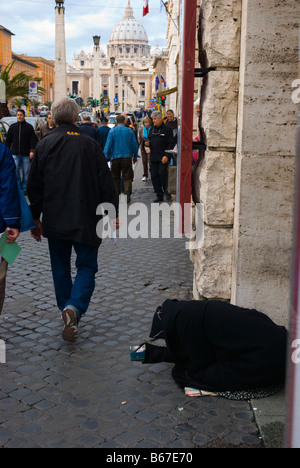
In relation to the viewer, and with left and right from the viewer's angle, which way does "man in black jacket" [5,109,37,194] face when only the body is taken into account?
facing the viewer

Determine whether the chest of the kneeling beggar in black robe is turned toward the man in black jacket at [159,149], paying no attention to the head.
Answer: no

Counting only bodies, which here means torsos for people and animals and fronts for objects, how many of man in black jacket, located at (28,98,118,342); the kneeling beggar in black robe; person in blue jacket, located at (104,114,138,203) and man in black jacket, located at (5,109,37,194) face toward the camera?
1

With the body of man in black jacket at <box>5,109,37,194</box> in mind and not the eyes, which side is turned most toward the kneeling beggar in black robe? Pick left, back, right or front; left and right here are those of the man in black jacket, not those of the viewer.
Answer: front

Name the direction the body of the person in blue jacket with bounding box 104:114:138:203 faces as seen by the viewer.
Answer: away from the camera

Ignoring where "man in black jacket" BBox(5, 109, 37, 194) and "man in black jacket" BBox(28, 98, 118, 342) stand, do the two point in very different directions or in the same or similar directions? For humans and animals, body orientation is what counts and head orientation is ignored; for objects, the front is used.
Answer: very different directions

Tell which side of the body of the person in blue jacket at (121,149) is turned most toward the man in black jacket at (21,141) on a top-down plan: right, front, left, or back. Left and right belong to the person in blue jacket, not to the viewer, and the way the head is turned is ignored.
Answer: left

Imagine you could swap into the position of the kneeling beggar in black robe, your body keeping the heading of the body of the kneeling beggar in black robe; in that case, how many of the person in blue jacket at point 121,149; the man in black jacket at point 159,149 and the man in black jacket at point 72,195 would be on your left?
0

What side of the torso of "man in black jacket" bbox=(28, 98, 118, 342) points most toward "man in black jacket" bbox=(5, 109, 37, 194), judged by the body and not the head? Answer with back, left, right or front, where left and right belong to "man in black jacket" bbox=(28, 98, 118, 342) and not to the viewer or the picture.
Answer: front

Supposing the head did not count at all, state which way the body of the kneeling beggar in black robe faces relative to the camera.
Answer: to the viewer's left

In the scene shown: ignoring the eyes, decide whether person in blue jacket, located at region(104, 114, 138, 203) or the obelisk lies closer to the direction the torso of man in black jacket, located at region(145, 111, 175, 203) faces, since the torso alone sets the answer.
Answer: the person in blue jacket

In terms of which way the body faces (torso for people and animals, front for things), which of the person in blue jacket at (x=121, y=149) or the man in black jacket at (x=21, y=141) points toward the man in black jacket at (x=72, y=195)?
the man in black jacket at (x=21, y=141)

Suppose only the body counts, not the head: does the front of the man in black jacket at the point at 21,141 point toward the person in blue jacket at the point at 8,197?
yes

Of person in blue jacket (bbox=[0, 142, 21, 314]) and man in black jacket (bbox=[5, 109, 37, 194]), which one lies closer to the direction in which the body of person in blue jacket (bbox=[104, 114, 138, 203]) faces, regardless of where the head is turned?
the man in black jacket

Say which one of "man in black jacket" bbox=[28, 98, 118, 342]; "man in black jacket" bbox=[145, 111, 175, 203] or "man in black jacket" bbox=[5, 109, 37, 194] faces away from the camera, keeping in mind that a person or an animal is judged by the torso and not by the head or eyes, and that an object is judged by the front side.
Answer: "man in black jacket" bbox=[28, 98, 118, 342]

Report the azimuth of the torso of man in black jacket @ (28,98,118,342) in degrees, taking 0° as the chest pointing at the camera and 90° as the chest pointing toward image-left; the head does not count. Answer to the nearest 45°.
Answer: approximately 180°

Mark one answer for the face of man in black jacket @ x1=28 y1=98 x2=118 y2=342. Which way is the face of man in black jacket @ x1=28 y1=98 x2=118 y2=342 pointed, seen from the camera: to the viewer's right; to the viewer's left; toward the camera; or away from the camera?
away from the camera

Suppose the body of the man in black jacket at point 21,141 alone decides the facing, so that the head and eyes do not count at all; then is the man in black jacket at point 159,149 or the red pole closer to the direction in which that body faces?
the red pole

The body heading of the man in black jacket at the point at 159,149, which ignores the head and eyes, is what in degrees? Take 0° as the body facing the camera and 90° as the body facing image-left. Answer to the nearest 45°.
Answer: approximately 45°

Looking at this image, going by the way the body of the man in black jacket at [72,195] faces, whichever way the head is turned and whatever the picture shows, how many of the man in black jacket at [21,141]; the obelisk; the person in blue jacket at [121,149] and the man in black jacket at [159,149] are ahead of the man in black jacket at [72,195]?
4

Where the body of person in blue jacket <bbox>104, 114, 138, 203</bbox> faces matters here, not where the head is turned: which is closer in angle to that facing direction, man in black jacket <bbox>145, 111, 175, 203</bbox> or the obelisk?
the obelisk

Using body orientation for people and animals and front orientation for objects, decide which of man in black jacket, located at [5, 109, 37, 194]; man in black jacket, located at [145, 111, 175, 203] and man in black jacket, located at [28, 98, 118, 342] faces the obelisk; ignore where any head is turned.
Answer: man in black jacket, located at [28, 98, 118, 342]
